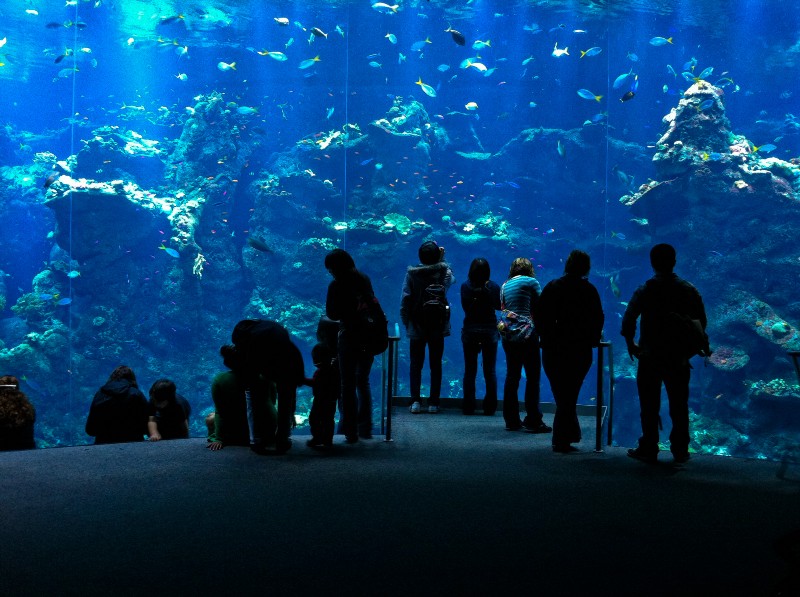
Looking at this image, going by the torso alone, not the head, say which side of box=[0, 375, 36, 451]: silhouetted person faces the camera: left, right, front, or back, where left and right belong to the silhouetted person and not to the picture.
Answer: back

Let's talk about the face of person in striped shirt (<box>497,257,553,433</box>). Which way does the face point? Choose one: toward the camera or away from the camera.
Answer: away from the camera

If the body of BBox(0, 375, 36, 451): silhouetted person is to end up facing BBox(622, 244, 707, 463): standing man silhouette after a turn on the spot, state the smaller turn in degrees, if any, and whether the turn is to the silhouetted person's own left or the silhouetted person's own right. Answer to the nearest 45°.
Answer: approximately 135° to the silhouetted person's own right

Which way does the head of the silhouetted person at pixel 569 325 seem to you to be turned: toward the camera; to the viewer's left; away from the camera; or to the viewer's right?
away from the camera

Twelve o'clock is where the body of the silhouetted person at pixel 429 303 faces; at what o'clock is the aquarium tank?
The aquarium tank is roughly at 12 o'clock from the silhouetted person.

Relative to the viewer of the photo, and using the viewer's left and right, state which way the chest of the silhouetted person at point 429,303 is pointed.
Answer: facing away from the viewer

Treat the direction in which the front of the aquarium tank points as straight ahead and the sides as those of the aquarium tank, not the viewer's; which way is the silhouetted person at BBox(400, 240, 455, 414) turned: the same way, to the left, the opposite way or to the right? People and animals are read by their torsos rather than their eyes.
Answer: the opposite way

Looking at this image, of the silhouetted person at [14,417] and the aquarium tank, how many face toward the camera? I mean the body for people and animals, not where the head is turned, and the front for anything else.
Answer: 1
